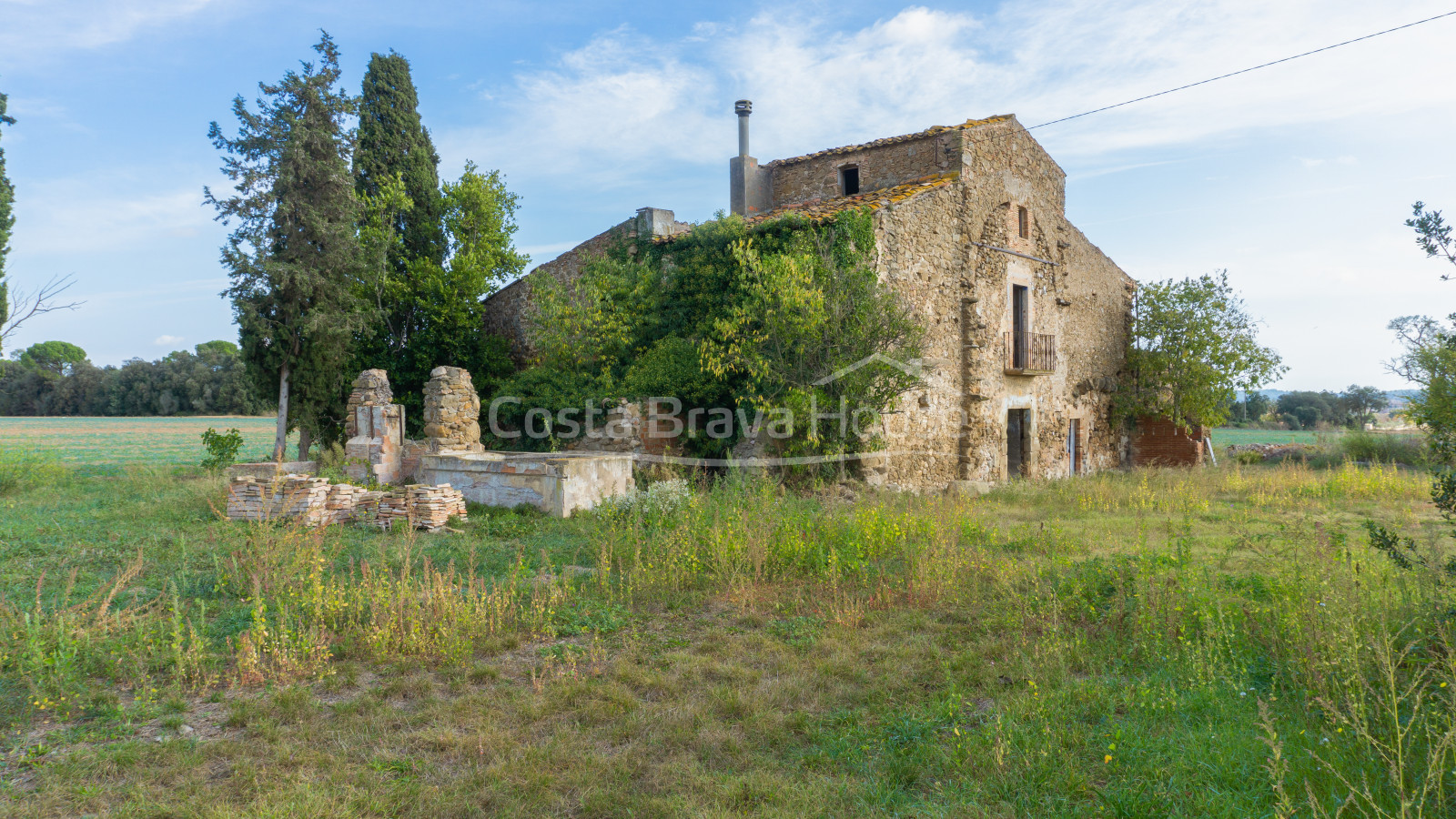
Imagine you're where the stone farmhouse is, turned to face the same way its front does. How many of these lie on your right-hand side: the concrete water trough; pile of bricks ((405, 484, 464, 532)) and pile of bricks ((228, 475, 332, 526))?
3

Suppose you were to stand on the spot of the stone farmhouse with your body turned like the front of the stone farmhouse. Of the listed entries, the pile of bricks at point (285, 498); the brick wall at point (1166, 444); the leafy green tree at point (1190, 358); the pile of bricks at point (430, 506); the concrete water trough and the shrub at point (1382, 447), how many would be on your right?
3

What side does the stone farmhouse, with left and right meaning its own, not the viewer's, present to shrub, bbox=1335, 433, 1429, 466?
left

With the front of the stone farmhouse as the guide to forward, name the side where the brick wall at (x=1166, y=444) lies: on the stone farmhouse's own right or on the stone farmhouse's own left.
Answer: on the stone farmhouse's own left

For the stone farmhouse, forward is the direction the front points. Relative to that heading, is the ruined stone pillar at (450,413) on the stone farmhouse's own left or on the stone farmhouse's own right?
on the stone farmhouse's own right

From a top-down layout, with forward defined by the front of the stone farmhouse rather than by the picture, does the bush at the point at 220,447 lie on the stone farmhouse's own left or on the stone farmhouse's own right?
on the stone farmhouse's own right

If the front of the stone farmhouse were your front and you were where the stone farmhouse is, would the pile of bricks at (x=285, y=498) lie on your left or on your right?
on your right

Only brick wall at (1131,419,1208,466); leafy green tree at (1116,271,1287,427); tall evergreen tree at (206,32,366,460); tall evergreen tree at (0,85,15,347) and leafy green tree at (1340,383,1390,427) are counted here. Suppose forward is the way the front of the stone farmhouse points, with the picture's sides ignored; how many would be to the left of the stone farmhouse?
3

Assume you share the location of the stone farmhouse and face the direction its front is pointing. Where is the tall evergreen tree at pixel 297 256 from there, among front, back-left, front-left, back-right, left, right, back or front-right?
back-right

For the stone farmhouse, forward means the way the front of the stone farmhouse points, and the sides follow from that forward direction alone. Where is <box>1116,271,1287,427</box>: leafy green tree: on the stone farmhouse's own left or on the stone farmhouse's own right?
on the stone farmhouse's own left

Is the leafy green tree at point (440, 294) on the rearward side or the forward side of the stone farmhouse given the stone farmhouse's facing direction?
on the rearward side

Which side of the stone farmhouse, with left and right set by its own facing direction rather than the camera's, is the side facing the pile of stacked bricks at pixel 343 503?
right

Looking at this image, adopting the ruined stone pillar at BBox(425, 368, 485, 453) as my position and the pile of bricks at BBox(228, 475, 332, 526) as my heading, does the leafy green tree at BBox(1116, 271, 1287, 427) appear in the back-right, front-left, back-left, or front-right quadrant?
back-left

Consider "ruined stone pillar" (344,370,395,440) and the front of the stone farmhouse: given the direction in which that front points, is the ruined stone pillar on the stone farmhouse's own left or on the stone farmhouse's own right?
on the stone farmhouse's own right

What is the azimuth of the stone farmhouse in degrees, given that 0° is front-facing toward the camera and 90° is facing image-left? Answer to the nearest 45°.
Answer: approximately 315°
